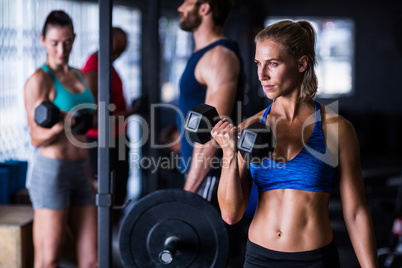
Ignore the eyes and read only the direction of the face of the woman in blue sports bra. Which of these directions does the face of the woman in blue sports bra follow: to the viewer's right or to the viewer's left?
to the viewer's left

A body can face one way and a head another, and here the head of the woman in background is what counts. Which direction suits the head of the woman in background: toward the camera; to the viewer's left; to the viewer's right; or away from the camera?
toward the camera

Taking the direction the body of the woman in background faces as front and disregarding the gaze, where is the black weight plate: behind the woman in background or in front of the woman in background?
in front

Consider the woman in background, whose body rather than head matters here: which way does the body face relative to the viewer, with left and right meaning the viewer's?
facing the viewer and to the right of the viewer
